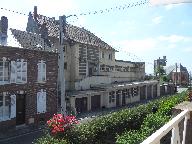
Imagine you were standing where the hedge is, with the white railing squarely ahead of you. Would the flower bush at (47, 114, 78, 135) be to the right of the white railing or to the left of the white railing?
right

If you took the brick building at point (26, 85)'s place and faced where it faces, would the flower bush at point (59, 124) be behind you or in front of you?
in front

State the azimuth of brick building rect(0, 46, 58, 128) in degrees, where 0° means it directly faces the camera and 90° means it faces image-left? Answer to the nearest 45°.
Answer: approximately 315°

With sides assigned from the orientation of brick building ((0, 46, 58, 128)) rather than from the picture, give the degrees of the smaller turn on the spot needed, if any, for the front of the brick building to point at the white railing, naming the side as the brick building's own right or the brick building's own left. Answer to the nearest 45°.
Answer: approximately 45° to the brick building's own right
